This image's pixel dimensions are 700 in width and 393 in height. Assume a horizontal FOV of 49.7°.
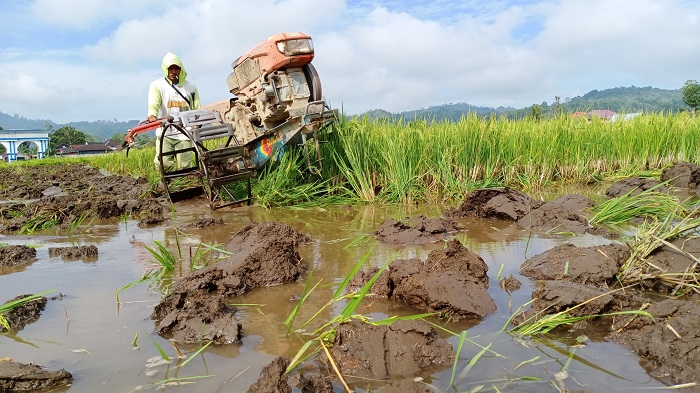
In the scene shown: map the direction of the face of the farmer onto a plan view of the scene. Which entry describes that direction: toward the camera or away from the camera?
toward the camera

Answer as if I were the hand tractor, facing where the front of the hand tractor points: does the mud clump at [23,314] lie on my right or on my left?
on my right

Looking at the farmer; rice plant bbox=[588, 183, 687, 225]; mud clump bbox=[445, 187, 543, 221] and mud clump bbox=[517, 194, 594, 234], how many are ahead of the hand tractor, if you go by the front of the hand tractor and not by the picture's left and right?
3

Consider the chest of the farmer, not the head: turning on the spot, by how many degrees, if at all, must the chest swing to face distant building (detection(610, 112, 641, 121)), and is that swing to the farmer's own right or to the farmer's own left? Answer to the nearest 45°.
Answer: approximately 90° to the farmer's own left

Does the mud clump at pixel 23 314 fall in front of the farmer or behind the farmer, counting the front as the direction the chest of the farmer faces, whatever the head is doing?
in front

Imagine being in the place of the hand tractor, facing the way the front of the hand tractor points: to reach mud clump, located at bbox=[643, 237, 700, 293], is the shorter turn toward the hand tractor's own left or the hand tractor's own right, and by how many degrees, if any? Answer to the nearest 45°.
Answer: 0° — it already faces it

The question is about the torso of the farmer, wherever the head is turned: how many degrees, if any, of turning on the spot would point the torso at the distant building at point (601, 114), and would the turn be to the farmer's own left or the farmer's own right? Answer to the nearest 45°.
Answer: approximately 90° to the farmer's own left

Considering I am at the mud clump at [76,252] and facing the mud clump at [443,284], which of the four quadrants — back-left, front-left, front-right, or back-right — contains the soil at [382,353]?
front-right

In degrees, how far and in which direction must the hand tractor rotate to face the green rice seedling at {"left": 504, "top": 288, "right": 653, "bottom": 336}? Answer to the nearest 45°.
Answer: approximately 45° to its right

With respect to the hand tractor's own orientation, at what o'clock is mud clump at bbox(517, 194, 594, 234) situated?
The mud clump is roughly at 12 o'clock from the hand tractor.

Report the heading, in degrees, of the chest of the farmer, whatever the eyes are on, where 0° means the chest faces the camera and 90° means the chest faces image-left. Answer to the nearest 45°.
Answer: approximately 0°

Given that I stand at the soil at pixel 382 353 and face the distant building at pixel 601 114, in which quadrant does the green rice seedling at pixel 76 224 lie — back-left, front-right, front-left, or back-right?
front-left

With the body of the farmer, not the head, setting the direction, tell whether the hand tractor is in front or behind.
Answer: in front

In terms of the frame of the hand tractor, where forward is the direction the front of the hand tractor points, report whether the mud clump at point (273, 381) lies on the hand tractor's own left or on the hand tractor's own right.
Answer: on the hand tractor's own right

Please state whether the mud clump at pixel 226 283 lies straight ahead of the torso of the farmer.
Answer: yes

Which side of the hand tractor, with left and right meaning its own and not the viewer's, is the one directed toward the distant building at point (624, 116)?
left

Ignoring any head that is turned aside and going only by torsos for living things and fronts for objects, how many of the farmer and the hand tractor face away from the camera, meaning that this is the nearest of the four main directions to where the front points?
0
